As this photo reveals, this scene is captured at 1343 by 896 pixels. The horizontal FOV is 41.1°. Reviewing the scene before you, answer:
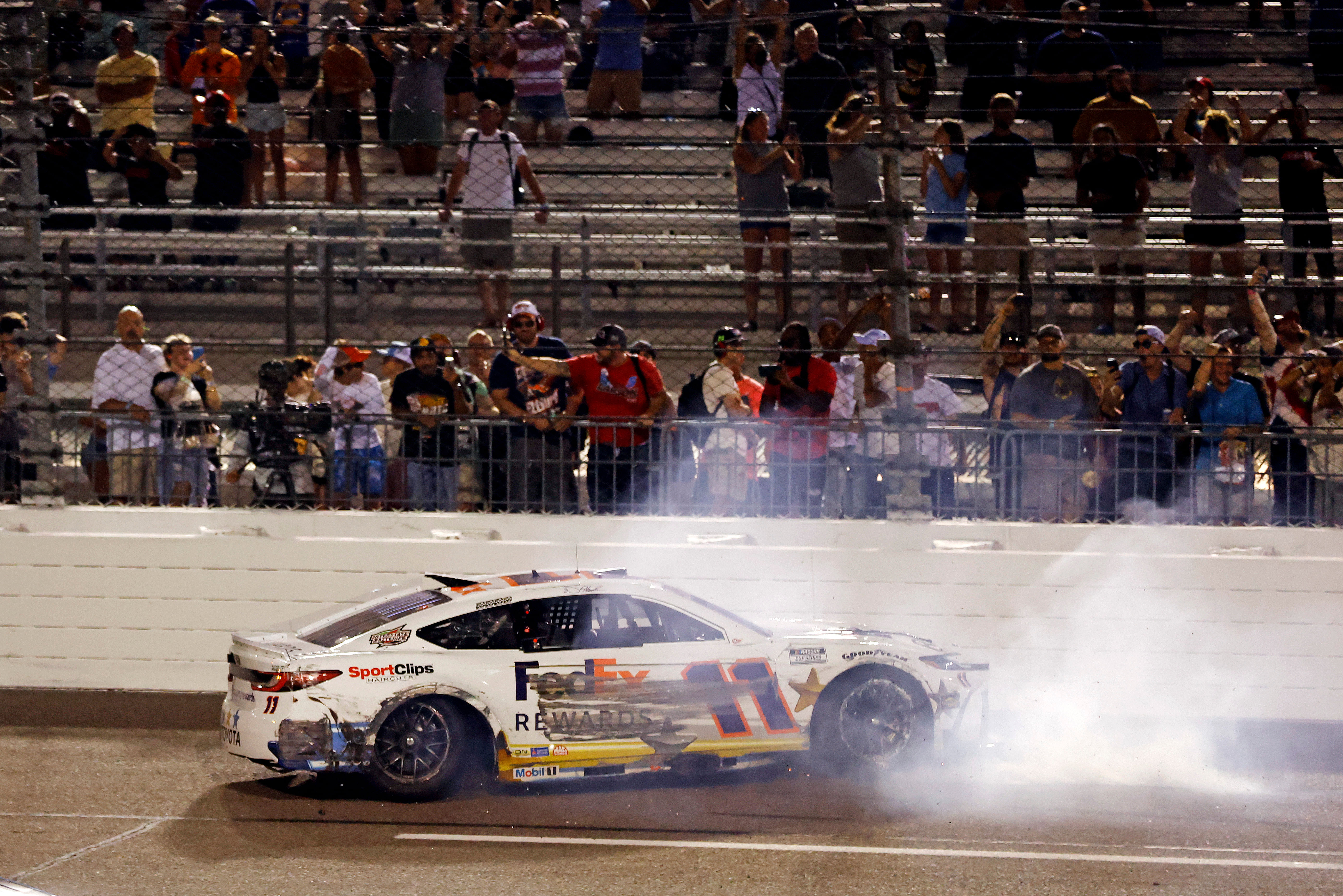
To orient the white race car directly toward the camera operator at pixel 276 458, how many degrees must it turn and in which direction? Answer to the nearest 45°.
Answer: approximately 135° to its left

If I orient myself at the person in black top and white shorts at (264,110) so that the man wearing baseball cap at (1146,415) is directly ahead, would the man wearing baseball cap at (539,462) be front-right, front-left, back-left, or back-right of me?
front-right

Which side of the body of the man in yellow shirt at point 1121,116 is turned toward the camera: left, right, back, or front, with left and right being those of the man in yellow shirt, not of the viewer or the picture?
front

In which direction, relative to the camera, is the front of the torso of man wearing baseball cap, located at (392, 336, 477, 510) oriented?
toward the camera

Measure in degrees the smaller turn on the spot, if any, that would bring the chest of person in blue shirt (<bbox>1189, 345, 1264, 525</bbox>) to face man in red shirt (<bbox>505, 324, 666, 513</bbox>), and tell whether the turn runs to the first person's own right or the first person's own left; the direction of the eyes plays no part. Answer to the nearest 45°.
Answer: approximately 90° to the first person's own right

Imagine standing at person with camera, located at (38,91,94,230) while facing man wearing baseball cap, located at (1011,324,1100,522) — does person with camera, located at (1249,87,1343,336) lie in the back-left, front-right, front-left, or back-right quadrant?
front-left

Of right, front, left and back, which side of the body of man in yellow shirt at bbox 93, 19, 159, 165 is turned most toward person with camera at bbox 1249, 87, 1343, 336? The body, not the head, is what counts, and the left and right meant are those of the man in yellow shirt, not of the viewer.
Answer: left

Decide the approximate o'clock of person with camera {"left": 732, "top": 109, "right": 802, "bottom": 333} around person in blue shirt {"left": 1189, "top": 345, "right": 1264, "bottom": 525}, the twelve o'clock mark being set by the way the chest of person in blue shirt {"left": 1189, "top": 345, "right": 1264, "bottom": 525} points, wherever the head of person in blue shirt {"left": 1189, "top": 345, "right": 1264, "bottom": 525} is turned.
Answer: person with camera {"left": 732, "top": 109, "right": 802, "bottom": 333} is roughly at 4 o'clock from person in blue shirt {"left": 1189, "top": 345, "right": 1264, "bottom": 525}.

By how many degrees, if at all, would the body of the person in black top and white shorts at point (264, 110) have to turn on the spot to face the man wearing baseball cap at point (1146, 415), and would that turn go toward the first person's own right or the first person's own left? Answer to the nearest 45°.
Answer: approximately 45° to the first person's own left

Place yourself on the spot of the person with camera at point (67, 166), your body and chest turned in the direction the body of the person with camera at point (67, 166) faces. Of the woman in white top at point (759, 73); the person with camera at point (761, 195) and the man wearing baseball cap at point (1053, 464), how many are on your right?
0

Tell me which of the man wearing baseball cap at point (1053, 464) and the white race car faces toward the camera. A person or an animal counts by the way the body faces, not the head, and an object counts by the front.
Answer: the man wearing baseball cap

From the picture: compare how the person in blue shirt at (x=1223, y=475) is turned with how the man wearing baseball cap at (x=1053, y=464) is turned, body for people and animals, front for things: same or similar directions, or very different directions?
same or similar directions

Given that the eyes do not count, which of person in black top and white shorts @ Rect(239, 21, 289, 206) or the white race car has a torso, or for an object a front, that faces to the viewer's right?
the white race car

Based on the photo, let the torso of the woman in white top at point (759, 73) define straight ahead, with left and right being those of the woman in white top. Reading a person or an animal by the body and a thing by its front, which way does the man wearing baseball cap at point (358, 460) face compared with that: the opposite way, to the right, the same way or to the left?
the same way

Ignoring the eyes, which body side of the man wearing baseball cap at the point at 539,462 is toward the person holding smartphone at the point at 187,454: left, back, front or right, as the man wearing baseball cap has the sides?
right

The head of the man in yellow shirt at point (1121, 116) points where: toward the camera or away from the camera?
toward the camera

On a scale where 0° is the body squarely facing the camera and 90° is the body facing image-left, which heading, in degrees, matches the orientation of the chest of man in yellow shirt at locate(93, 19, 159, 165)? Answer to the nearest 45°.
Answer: approximately 0°

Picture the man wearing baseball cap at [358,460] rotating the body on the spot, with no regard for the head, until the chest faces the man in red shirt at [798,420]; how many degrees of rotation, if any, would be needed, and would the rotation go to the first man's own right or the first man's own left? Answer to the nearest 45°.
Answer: approximately 90° to the first man's own left

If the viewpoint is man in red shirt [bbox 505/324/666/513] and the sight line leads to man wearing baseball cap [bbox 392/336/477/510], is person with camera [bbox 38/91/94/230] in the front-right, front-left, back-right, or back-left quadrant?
front-right
